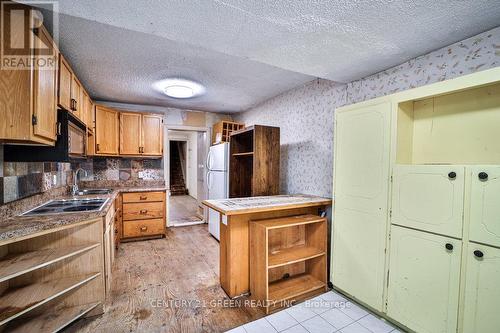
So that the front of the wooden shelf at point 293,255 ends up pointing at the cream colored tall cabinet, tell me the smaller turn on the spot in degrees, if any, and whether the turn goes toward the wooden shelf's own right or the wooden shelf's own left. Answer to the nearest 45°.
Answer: approximately 45° to the wooden shelf's own left

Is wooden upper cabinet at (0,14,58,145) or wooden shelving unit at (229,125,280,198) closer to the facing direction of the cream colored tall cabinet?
the wooden upper cabinet

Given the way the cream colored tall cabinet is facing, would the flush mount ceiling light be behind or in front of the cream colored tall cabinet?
in front

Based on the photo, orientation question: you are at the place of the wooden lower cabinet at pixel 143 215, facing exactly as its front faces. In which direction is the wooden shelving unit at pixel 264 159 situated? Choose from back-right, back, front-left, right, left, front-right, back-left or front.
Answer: front-left

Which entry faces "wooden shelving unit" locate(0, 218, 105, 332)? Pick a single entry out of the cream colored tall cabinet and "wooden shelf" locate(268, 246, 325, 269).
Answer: the cream colored tall cabinet

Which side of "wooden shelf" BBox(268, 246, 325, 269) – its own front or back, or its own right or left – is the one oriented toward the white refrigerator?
back

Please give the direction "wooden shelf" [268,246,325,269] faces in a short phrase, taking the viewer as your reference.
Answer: facing the viewer and to the right of the viewer

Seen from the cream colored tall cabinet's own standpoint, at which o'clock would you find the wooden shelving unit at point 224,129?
The wooden shelving unit is roughly at 2 o'clock from the cream colored tall cabinet.

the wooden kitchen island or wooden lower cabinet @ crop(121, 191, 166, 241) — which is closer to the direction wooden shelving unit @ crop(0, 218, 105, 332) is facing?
the wooden kitchen island

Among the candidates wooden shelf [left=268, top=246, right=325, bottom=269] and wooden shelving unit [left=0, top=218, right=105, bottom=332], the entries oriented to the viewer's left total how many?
0

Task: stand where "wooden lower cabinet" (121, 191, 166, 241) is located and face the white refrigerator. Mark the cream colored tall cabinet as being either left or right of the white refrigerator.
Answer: right

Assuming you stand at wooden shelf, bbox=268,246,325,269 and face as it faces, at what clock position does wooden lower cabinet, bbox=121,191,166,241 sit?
The wooden lower cabinet is roughly at 5 o'clock from the wooden shelf.

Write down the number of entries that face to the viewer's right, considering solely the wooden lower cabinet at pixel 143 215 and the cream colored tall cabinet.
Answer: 0

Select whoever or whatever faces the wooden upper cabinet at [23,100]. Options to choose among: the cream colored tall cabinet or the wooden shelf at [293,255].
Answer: the cream colored tall cabinet
